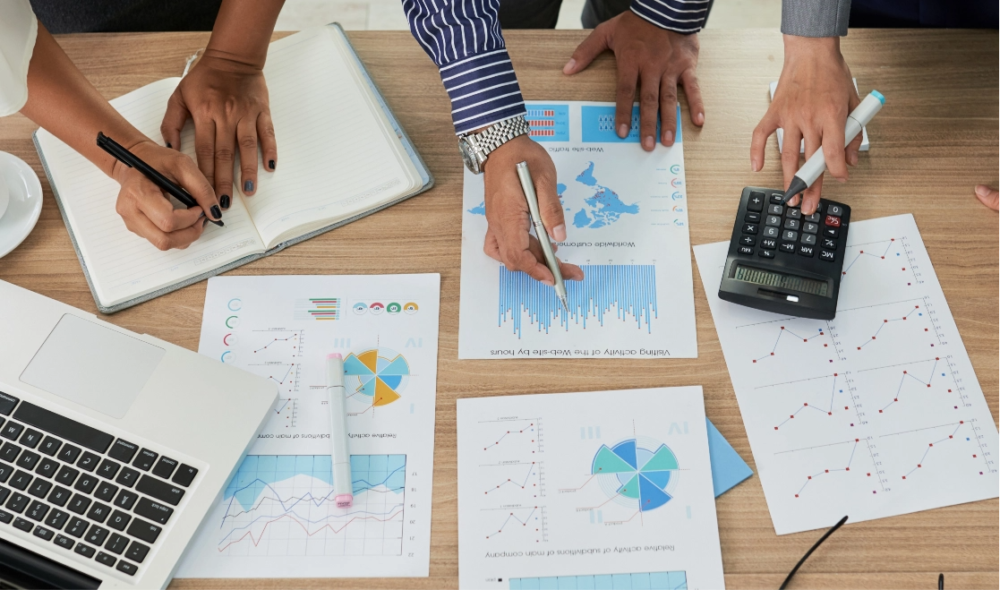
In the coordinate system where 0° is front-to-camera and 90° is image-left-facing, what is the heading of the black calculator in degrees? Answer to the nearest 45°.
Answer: approximately 180°

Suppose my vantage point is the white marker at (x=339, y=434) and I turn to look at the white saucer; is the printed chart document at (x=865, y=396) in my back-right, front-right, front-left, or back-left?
back-right

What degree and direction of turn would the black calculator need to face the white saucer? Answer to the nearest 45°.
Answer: approximately 90° to its left

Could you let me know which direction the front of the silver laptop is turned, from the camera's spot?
facing away from the viewer and to the right of the viewer

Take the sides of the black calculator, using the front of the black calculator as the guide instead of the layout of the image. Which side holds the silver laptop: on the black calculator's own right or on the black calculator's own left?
on the black calculator's own left
